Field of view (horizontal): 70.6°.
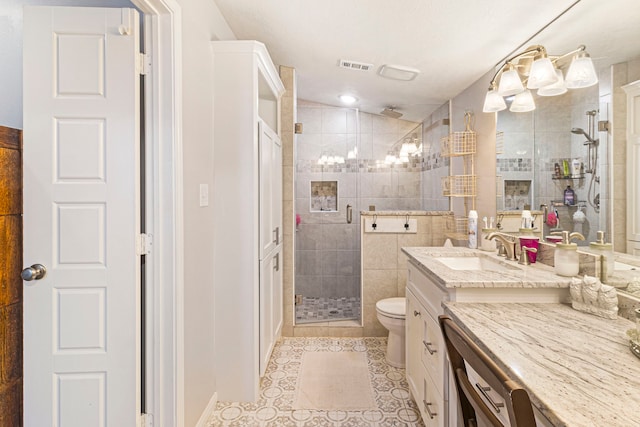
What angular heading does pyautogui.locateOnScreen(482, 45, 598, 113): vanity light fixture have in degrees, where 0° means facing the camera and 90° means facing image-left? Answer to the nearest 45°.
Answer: approximately 45°

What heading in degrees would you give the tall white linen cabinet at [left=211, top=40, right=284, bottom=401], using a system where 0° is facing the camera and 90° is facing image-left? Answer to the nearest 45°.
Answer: approximately 270°

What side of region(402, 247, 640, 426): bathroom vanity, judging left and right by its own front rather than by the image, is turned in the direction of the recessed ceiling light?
right

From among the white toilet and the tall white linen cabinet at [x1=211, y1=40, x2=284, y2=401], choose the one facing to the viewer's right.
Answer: the tall white linen cabinet

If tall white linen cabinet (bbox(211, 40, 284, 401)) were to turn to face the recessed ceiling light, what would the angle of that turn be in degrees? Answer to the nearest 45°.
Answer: approximately 45° to its left

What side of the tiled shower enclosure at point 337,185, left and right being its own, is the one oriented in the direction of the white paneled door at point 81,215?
front

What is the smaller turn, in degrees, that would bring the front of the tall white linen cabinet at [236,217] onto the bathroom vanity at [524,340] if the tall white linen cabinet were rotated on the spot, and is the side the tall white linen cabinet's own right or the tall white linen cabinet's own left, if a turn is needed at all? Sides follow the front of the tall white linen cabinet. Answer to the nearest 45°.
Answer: approximately 45° to the tall white linen cabinet's own right

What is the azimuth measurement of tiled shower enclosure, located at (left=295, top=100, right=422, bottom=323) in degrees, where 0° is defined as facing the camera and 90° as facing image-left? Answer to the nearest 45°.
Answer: approximately 0°

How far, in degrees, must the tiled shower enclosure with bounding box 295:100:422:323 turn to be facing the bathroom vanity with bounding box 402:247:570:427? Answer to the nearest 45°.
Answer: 0° — it already faces it

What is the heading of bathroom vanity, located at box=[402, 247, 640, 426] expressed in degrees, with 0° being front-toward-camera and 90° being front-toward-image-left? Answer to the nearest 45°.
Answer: approximately 45°

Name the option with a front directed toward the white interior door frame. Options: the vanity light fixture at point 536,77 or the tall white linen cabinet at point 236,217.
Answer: the vanity light fixture

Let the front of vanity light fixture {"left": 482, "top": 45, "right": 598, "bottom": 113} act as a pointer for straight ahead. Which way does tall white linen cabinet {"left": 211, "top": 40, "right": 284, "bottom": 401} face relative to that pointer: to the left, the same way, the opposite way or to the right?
the opposite way
